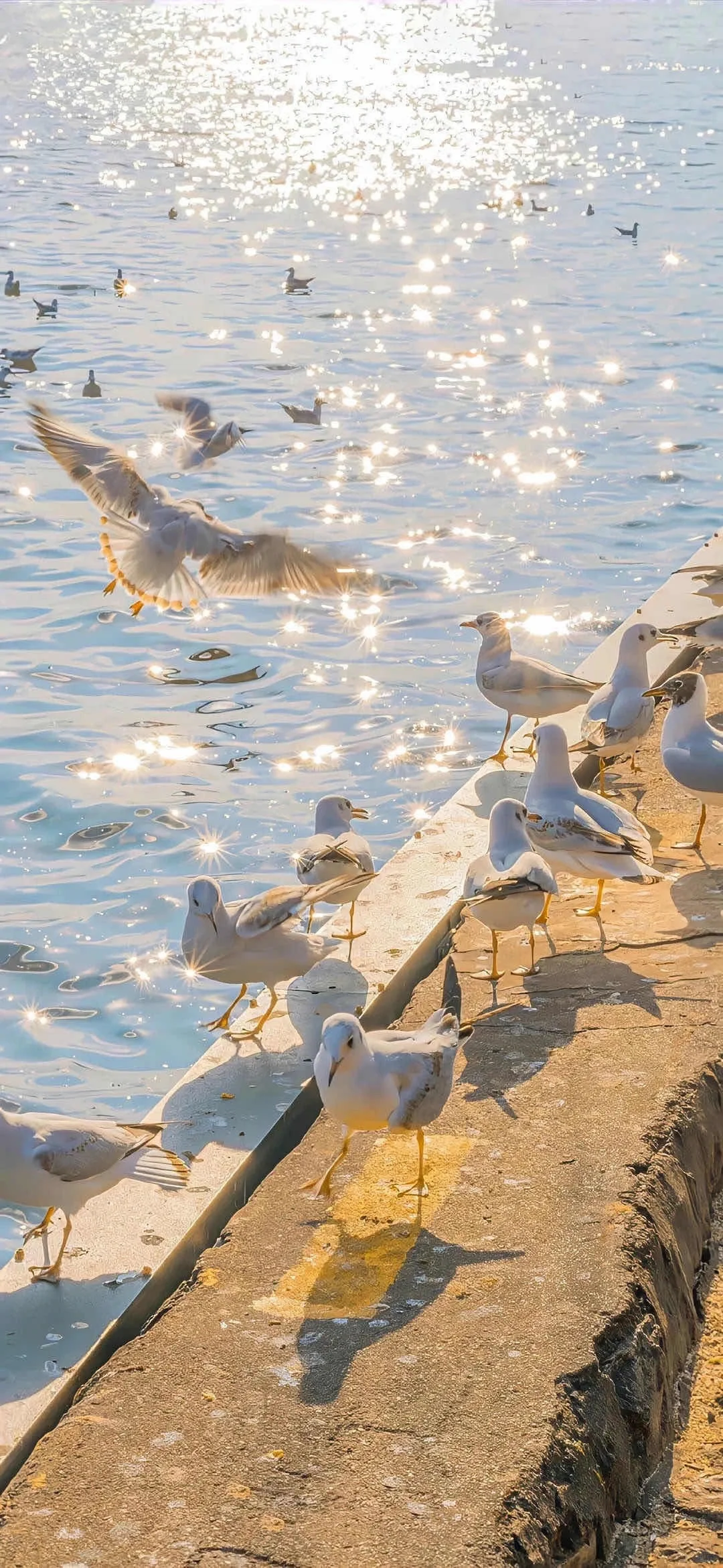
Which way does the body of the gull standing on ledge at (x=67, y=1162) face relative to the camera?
to the viewer's left

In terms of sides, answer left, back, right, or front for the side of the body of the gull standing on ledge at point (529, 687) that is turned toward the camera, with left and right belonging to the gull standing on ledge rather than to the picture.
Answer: left

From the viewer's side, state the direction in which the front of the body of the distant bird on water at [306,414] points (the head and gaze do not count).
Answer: to the viewer's right

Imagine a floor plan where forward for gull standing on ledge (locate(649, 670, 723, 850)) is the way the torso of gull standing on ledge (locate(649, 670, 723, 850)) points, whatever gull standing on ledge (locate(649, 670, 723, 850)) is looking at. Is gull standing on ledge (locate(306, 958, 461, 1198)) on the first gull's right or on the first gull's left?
on the first gull's left

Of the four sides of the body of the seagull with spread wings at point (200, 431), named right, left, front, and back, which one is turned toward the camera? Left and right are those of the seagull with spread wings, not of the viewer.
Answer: right

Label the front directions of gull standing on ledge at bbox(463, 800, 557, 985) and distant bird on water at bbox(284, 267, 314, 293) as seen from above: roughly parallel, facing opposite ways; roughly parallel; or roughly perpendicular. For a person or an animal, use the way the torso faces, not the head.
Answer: roughly perpendicular

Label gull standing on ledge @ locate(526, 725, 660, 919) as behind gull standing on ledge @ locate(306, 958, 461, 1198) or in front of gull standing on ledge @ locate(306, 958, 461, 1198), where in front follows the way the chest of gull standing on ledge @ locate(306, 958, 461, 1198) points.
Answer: behind
